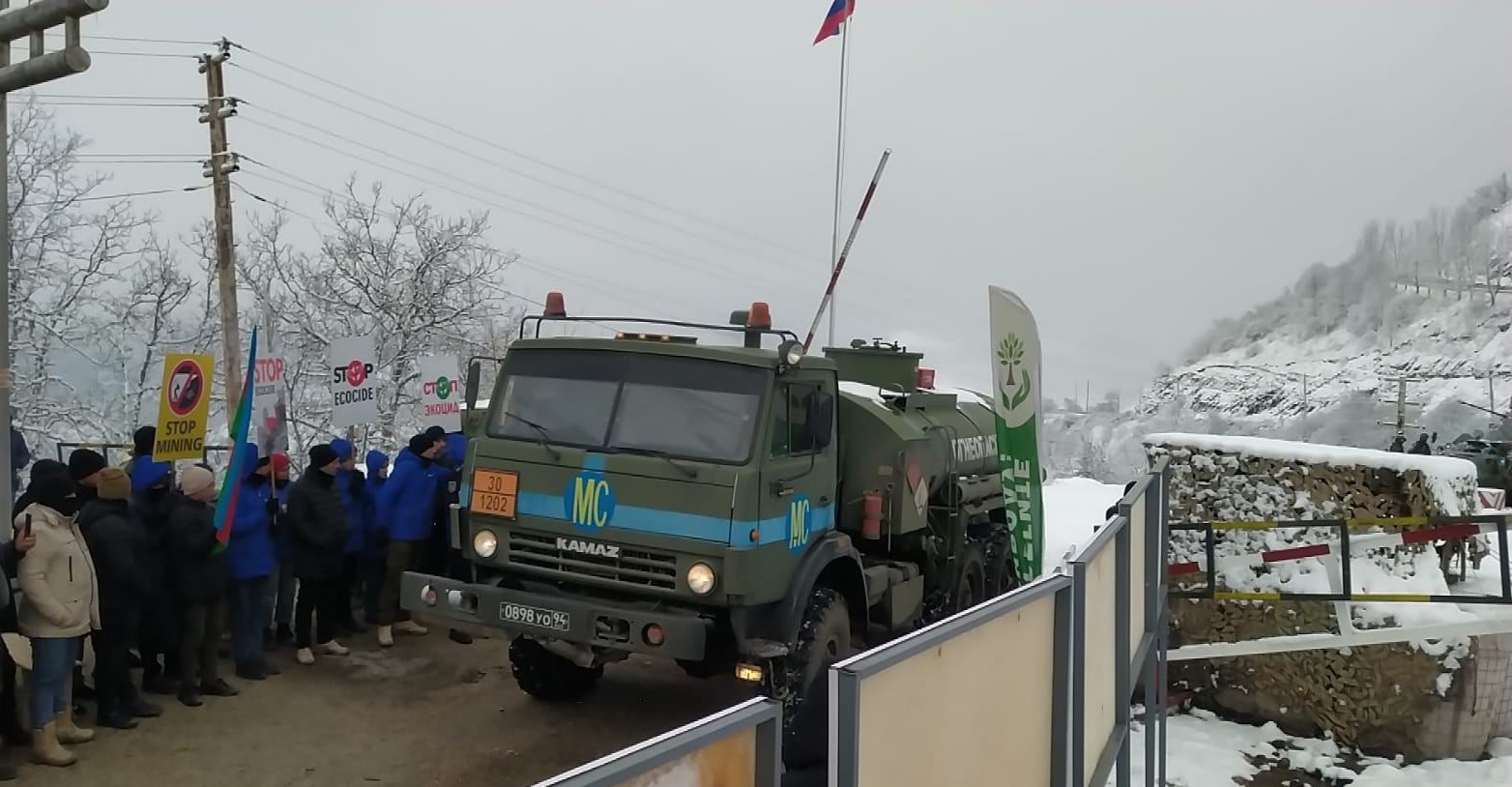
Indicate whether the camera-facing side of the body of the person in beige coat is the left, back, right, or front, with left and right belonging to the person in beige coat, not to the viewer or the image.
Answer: right

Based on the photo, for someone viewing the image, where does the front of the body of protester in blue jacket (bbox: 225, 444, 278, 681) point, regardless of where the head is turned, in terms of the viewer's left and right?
facing to the right of the viewer

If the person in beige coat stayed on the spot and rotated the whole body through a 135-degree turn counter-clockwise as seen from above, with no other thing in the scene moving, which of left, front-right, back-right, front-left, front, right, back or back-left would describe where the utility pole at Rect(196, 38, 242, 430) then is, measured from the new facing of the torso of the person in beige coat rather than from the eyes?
front-right

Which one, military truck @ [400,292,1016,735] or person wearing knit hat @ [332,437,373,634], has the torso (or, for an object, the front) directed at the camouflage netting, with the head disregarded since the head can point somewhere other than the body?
the person wearing knit hat

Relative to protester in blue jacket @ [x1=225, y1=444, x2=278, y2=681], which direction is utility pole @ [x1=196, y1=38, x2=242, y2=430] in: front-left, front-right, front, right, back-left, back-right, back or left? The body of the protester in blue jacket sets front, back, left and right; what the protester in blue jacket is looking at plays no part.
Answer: left

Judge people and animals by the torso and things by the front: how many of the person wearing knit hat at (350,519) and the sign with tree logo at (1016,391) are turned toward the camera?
1

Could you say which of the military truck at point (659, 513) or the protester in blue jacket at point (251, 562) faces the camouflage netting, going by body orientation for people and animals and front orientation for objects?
the protester in blue jacket

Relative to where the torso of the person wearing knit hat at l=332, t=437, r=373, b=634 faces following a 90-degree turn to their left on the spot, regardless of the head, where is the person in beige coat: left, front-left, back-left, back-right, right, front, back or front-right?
back-left

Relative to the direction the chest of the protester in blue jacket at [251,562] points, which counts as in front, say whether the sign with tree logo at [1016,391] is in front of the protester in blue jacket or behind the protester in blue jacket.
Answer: in front

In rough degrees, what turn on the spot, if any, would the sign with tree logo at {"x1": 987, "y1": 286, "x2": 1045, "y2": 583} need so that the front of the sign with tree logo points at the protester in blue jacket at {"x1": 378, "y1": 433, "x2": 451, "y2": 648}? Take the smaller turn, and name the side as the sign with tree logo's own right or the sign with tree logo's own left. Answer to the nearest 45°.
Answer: approximately 90° to the sign with tree logo's own right

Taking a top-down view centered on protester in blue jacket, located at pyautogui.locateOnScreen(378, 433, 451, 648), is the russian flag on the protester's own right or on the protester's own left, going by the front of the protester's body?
on the protester's own left

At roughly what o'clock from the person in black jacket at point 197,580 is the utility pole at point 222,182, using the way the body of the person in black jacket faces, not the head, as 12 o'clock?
The utility pole is roughly at 9 o'clock from the person in black jacket.

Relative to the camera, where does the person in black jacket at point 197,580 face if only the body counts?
to the viewer's right

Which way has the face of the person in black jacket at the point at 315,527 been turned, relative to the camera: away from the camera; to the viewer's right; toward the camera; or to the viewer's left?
to the viewer's right

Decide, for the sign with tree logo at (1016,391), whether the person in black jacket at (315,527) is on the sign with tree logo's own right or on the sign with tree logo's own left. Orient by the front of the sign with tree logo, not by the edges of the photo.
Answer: on the sign with tree logo's own right

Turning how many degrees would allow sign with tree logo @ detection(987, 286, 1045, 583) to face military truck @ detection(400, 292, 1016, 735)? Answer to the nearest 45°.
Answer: approximately 45° to its right

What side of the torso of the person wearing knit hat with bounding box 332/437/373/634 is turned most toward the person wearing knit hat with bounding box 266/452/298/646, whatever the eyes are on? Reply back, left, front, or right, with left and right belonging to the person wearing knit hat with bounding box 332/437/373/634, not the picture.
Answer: back
